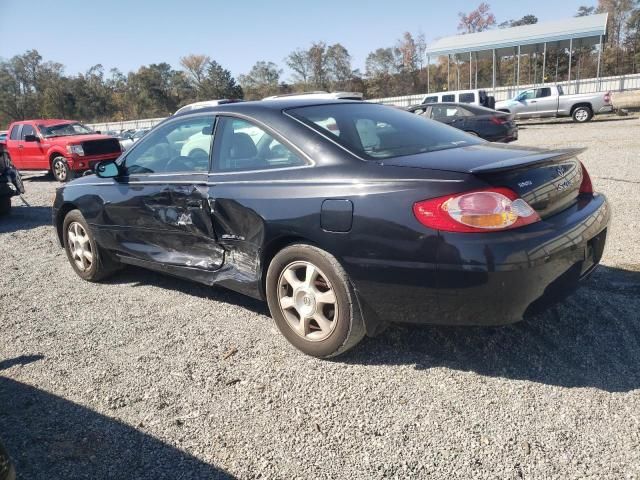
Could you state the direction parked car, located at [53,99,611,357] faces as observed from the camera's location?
facing away from the viewer and to the left of the viewer

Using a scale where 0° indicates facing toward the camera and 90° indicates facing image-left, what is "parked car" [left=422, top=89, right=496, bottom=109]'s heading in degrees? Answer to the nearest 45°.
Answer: approximately 135°

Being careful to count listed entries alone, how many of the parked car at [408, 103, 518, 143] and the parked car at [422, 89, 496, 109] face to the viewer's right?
0

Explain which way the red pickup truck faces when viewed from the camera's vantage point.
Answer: facing the viewer and to the right of the viewer

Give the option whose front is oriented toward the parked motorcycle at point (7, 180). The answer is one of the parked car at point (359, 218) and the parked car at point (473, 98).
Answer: the parked car at point (359, 218)

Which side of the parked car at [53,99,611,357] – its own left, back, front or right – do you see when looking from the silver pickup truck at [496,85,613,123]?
right

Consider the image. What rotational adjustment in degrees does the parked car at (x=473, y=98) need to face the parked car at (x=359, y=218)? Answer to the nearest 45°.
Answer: approximately 135° to its left

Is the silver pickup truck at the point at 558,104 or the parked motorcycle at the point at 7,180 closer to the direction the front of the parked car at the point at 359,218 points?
the parked motorcycle

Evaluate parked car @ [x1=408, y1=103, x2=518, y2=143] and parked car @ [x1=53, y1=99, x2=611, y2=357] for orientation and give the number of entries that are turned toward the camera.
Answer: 0

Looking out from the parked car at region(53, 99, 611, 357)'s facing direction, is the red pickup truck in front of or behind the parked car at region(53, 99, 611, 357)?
in front
